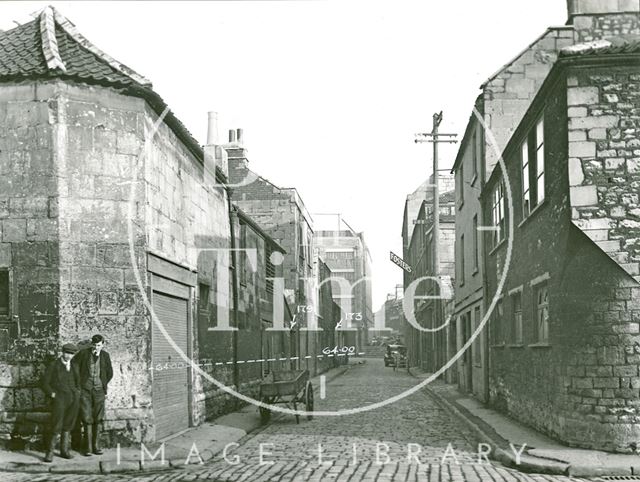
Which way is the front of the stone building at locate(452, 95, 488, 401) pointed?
to the viewer's left

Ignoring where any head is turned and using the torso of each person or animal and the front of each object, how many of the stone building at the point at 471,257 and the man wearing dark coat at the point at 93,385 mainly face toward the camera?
1

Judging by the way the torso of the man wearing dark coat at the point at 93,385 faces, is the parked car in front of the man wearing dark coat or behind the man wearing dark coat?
behind

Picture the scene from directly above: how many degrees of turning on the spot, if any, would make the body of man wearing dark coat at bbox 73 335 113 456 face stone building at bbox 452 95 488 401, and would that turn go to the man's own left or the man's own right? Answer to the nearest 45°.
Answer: approximately 135° to the man's own left

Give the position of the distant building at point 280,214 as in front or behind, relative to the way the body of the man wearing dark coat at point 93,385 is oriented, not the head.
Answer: behind

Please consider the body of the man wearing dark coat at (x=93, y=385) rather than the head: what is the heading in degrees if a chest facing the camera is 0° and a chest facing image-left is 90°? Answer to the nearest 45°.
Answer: approximately 0°

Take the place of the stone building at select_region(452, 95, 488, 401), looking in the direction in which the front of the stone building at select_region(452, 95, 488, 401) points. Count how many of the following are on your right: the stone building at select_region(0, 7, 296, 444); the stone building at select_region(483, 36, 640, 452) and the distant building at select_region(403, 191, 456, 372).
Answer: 1

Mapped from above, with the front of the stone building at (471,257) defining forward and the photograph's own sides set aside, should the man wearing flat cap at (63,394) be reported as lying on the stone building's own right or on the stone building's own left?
on the stone building's own left
